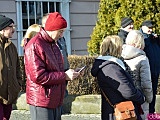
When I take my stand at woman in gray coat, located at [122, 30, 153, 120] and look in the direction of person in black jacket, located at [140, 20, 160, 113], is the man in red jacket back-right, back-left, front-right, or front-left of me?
back-left

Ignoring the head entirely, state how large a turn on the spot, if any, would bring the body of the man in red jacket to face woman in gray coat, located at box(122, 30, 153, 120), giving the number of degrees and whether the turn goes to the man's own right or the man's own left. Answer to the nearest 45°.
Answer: approximately 45° to the man's own left

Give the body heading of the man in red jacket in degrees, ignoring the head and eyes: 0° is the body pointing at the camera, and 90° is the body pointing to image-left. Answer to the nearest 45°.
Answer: approximately 270°

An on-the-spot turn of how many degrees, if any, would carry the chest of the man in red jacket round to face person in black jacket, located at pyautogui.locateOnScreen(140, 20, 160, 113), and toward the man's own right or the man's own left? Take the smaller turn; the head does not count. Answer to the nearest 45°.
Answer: approximately 45° to the man's own left
